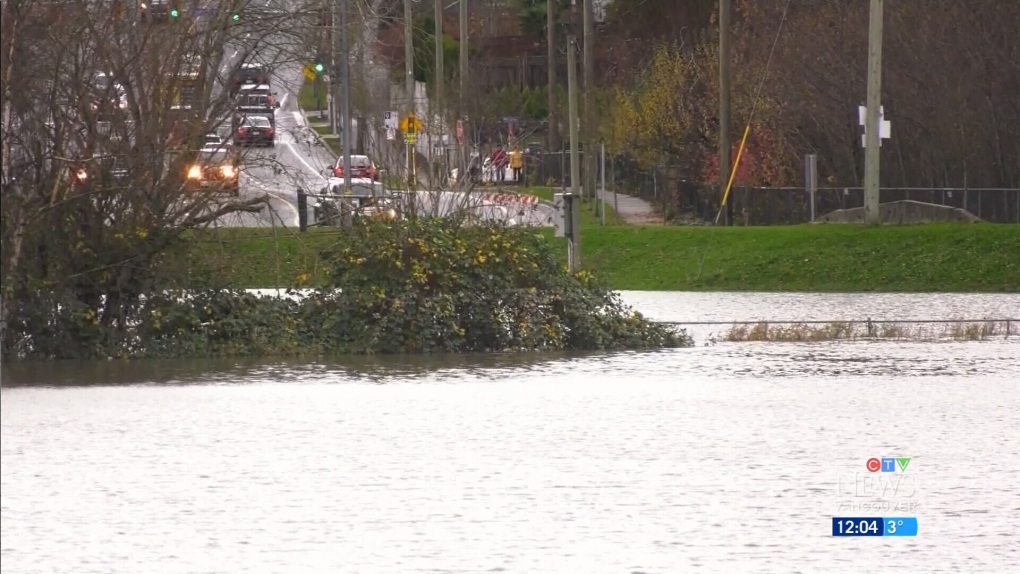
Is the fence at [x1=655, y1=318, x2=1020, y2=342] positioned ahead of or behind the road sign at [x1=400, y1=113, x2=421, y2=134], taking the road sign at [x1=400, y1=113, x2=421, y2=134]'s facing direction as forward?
ahead

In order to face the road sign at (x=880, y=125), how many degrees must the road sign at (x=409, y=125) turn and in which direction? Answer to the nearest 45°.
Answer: approximately 90° to its left

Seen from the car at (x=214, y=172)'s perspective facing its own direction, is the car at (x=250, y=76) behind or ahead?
behind

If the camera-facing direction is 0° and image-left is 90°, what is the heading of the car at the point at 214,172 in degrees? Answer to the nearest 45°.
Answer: approximately 0°

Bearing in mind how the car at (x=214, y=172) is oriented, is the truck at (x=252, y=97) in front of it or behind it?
behind

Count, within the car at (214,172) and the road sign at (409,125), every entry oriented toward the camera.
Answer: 2
